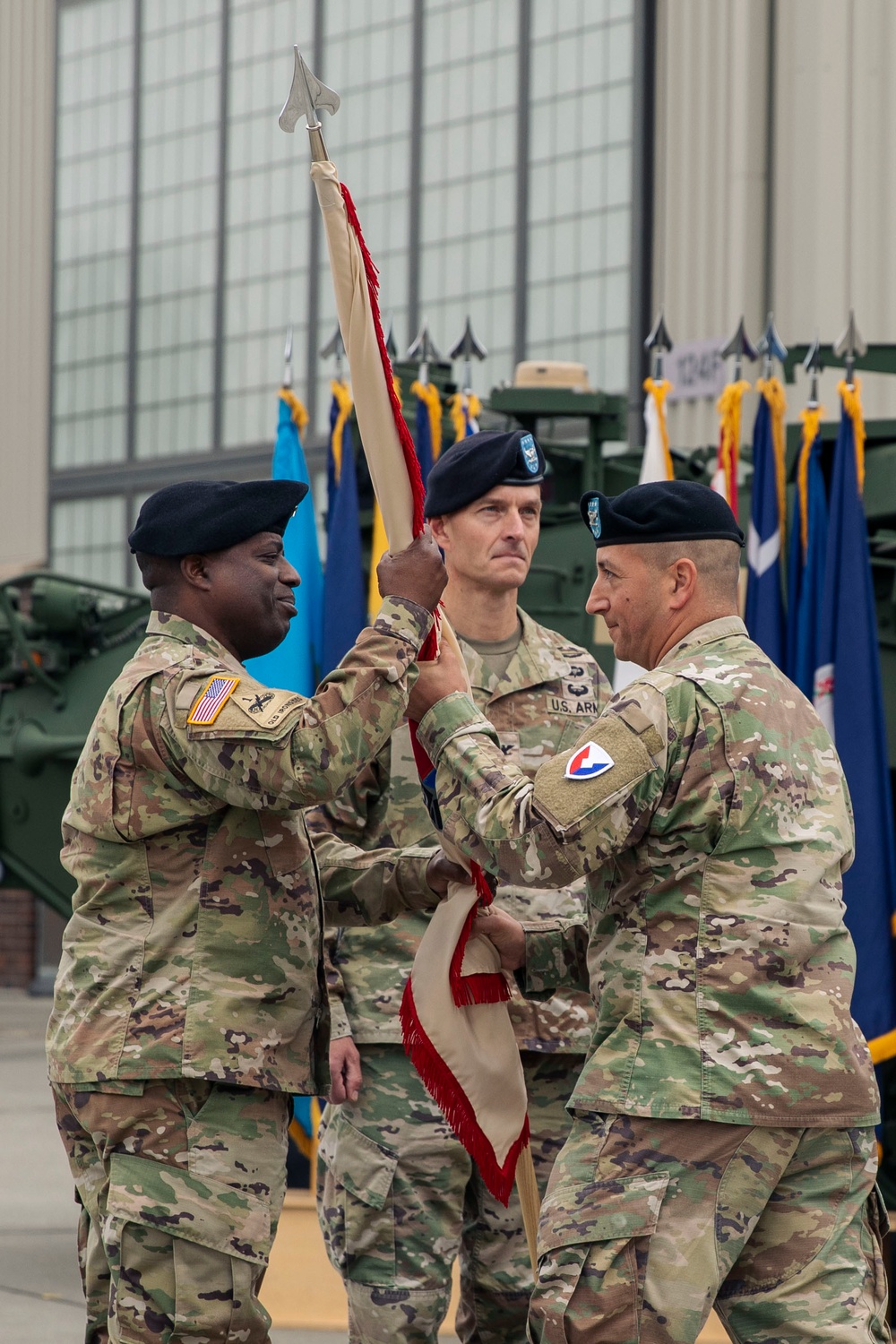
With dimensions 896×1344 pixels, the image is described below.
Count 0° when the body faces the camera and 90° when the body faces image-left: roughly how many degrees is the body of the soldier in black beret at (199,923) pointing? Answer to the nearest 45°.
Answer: approximately 270°

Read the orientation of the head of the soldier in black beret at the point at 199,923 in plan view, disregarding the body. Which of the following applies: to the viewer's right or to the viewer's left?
to the viewer's right

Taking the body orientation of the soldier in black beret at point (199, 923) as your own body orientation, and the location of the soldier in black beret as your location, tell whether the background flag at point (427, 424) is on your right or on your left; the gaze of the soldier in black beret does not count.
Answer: on your left

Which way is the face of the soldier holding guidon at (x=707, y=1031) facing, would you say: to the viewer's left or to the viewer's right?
to the viewer's left

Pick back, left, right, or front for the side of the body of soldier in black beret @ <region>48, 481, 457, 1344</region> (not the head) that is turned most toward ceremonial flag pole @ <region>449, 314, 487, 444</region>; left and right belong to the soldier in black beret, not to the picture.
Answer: left

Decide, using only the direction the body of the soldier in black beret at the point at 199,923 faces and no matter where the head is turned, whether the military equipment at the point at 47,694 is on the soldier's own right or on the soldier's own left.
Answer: on the soldier's own left

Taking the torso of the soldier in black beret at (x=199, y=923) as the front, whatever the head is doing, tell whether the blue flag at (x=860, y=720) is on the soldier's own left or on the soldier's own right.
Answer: on the soldier's own left
